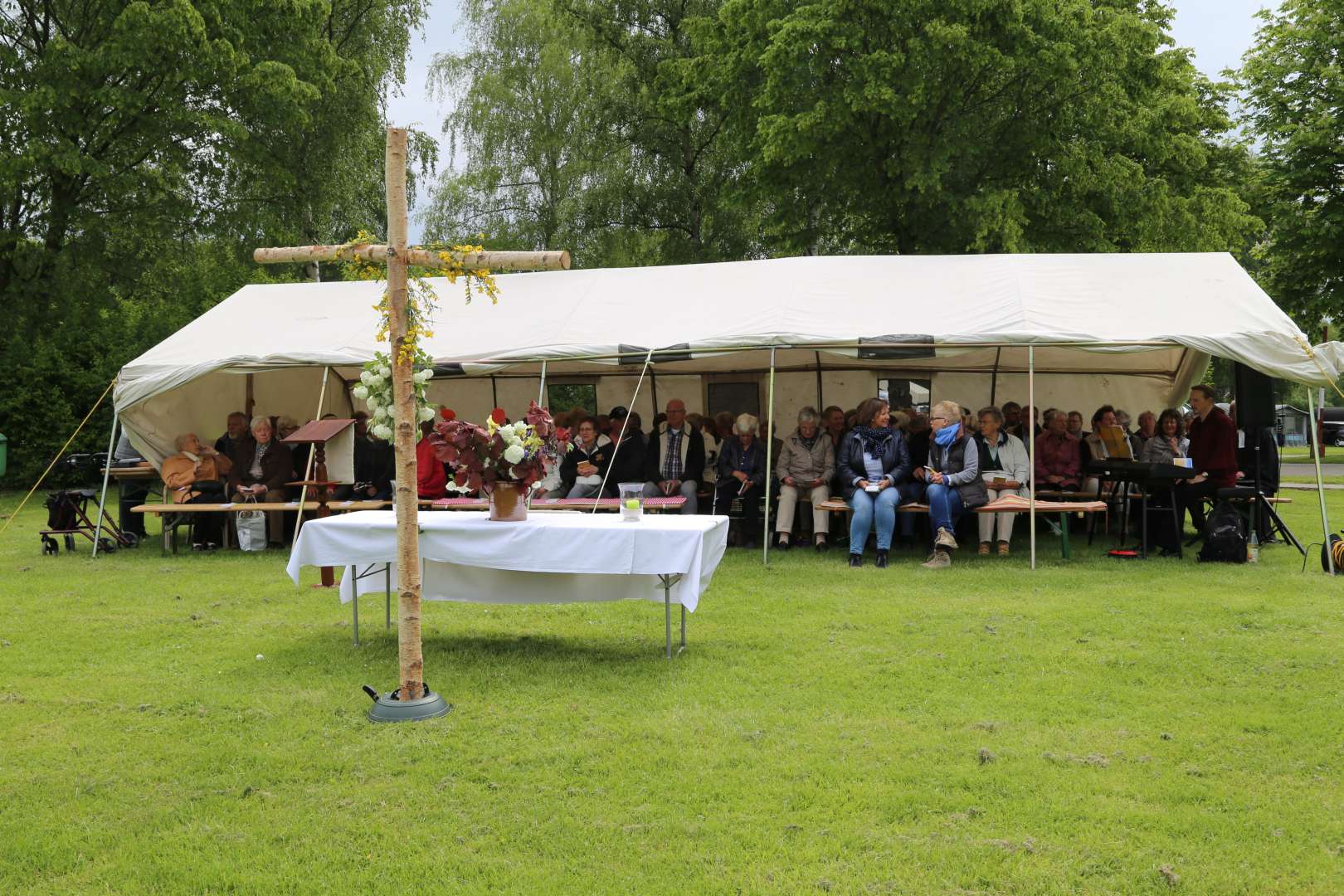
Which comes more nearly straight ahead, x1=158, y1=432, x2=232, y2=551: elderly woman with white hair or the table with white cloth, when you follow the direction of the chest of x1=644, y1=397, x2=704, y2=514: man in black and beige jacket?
the table with white cloth

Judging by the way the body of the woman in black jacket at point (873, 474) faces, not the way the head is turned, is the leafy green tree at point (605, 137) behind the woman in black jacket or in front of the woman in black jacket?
behind

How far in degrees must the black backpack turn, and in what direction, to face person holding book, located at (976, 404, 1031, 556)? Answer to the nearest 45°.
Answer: approximately 90° to its right

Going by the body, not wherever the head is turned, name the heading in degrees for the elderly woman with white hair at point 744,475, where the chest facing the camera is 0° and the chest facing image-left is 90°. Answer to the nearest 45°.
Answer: approximately 0°

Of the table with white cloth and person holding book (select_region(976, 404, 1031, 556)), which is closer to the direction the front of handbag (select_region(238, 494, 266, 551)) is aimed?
the table with white cloth

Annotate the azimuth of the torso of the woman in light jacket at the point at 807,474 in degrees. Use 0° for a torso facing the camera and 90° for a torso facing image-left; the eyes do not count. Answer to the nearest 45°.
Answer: approximately 0°

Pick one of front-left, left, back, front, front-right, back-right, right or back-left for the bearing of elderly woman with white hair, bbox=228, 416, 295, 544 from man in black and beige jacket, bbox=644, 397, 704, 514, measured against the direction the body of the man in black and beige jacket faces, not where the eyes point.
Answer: right

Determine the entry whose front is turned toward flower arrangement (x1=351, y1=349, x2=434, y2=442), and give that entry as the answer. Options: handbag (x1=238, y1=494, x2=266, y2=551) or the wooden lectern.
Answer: the handbag

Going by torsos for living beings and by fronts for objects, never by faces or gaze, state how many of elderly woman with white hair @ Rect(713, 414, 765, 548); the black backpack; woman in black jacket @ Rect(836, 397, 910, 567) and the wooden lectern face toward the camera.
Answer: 3

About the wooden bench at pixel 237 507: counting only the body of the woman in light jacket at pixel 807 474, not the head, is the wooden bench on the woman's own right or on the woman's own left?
on the woman's own right

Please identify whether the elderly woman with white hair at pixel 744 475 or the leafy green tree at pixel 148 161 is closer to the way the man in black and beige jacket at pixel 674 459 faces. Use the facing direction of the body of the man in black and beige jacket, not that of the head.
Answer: the elderly woman with white hair
